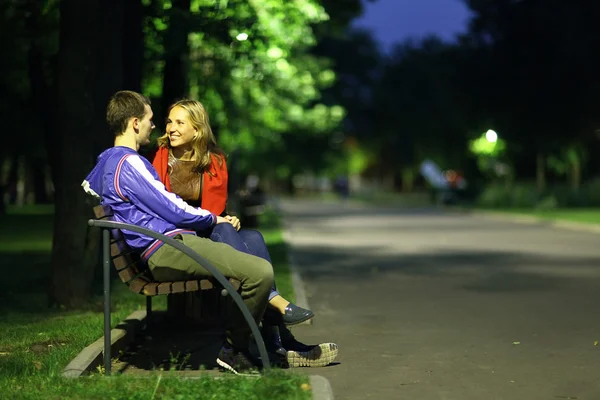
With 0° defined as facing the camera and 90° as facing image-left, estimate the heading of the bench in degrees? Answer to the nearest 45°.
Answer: approximately 270°

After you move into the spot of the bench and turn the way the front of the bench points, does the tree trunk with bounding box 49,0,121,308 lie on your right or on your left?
on your left

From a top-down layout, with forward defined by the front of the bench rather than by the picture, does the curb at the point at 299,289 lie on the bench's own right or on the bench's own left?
on the bench's own left

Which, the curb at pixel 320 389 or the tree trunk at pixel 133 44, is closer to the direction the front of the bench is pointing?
the curb

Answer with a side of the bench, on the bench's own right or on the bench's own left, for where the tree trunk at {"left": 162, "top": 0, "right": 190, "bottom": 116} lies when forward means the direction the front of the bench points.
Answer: on the bench's own left

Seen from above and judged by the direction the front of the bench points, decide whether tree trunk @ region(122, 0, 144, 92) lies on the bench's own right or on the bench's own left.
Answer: on the bench's own left

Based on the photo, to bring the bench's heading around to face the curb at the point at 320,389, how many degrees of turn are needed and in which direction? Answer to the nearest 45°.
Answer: approximately 45° to its right
